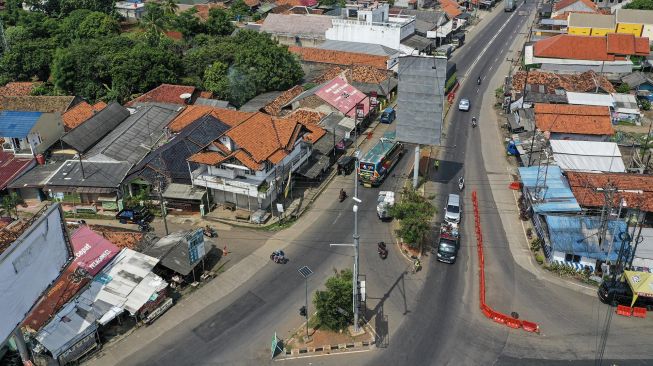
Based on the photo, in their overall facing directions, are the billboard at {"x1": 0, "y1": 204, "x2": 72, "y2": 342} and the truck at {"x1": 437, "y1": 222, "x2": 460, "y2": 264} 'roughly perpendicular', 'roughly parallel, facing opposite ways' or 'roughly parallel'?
roughly perpendicular

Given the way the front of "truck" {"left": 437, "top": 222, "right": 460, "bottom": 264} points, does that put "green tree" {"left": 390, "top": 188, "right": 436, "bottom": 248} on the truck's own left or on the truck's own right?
on the truck's own right

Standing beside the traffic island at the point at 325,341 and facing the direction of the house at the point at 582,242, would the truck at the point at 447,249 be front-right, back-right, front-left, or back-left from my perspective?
front-left

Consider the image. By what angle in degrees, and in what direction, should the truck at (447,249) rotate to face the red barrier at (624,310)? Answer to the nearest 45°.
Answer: approximately 90° to its left

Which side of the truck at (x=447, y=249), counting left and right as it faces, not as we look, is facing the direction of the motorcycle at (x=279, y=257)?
right

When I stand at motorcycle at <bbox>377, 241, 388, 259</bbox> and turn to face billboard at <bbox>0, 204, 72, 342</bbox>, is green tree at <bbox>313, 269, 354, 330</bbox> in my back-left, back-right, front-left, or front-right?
front-left

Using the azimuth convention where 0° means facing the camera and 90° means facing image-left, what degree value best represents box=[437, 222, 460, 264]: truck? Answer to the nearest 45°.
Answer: approximately 0°

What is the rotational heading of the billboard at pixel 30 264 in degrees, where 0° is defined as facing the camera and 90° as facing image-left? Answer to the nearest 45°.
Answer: approximately 315°

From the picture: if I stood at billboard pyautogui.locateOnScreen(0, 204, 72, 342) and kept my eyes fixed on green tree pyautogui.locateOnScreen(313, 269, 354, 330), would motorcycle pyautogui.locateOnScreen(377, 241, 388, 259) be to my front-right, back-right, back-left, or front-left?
front-left

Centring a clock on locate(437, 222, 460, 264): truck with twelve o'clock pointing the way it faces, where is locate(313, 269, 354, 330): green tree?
The green tree is roughly at 1 o'clock from the truck.

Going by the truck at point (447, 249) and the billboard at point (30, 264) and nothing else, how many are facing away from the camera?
0

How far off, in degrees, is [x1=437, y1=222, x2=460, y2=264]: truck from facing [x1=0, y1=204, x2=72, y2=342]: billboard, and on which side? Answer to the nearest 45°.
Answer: approximately 45° to its right

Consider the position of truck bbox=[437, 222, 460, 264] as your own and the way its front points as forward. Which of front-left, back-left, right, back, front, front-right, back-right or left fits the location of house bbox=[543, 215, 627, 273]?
left
